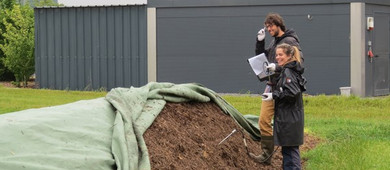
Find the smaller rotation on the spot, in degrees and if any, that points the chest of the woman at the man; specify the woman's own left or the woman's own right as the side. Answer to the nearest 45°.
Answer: approximately 90° to the woman's own right

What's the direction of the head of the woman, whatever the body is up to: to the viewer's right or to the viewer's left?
to the viewer's left

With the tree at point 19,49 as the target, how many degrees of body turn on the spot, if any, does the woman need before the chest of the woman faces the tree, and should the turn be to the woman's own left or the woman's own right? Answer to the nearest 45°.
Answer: approximately 45° to the woman's own right
